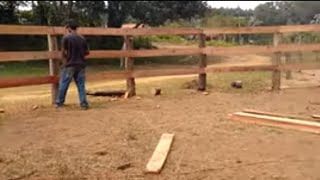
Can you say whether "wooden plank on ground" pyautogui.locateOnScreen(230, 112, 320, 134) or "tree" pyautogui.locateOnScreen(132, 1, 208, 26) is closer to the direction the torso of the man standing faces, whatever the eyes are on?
the tree

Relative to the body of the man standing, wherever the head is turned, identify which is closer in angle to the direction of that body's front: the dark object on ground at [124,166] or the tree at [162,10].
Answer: the tree

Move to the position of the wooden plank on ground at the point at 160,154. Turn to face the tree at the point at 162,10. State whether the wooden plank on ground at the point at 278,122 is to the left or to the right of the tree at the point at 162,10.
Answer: right

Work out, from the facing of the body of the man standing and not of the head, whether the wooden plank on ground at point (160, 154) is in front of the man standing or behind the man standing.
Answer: behind

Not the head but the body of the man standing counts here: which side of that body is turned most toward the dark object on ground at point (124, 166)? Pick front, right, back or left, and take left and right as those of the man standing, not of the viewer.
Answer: back

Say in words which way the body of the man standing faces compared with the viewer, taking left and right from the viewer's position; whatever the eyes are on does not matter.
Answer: facing away from the viewer

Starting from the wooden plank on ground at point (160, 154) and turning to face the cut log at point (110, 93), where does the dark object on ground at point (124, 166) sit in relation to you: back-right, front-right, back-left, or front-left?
back-left

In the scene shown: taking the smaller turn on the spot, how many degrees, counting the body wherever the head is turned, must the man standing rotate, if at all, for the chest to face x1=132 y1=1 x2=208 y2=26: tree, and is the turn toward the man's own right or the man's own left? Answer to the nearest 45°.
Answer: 0° — they already face it

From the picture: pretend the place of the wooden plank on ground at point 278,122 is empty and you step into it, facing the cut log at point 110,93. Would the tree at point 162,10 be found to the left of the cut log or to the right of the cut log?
right

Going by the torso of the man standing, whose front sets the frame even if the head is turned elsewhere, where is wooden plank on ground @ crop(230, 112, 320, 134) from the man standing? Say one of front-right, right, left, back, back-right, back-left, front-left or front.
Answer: back-right

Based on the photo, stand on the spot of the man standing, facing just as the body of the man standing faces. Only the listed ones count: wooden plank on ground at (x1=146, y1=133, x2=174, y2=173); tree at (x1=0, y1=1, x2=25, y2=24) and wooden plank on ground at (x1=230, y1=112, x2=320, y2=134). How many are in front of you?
1

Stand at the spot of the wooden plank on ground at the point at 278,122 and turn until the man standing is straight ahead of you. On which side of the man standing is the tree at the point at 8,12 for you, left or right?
right

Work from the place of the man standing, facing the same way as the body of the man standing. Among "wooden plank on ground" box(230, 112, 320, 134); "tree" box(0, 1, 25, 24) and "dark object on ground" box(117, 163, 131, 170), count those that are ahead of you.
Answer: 1
